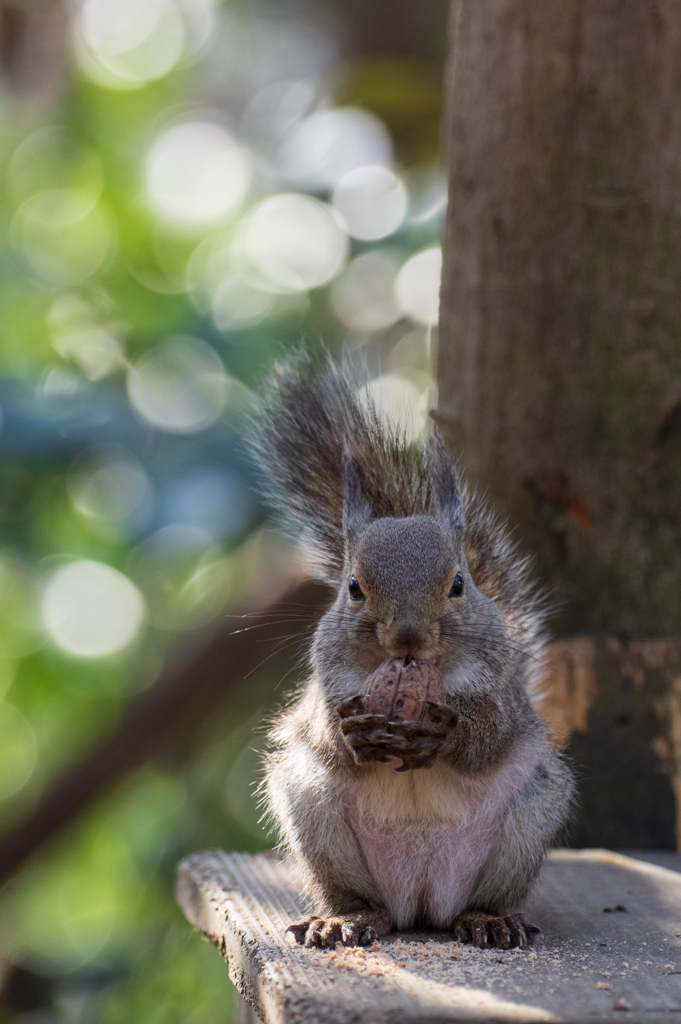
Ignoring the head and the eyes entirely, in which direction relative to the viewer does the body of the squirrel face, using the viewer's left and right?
facing the viewer

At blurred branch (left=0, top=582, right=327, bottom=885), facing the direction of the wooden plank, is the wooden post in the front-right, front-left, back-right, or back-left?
front-left

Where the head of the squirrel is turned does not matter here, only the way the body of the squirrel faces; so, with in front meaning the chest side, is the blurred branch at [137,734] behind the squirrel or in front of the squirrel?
behind
